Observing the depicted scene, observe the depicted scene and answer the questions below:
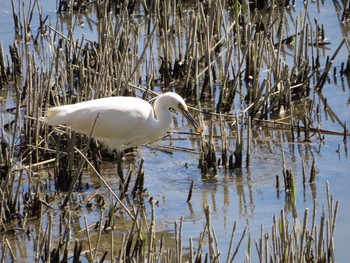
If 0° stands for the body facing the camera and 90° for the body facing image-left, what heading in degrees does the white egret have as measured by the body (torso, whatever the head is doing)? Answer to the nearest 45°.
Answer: approximately 270°

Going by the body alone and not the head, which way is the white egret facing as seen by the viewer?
to the viewer's right
